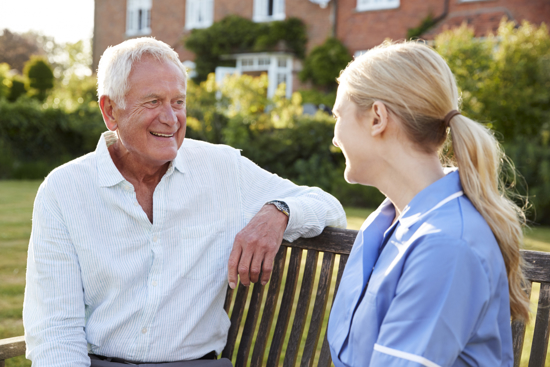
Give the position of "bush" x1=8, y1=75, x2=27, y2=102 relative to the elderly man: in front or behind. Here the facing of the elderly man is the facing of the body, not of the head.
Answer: behind

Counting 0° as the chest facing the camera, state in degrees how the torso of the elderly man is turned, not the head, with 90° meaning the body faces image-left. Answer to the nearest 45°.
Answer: approximately 0°

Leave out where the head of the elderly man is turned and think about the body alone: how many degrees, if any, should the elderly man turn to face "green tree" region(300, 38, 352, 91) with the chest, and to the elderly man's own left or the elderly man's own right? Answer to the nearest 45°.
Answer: approximately 180°

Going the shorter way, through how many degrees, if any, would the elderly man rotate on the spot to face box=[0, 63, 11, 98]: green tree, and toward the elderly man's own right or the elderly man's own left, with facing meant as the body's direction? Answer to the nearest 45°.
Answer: approximately 180°

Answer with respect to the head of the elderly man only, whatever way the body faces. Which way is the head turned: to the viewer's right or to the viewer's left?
to the viewer's right

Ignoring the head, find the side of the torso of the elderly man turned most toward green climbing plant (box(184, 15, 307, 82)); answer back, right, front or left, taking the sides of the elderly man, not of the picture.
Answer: back

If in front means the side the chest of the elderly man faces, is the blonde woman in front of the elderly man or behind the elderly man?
in front

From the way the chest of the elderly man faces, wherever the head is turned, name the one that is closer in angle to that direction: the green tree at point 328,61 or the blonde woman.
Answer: the blonde woman

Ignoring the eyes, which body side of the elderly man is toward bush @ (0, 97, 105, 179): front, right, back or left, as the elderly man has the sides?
back

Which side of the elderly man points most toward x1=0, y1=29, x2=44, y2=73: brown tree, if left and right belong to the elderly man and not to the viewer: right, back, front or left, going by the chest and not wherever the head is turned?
back
